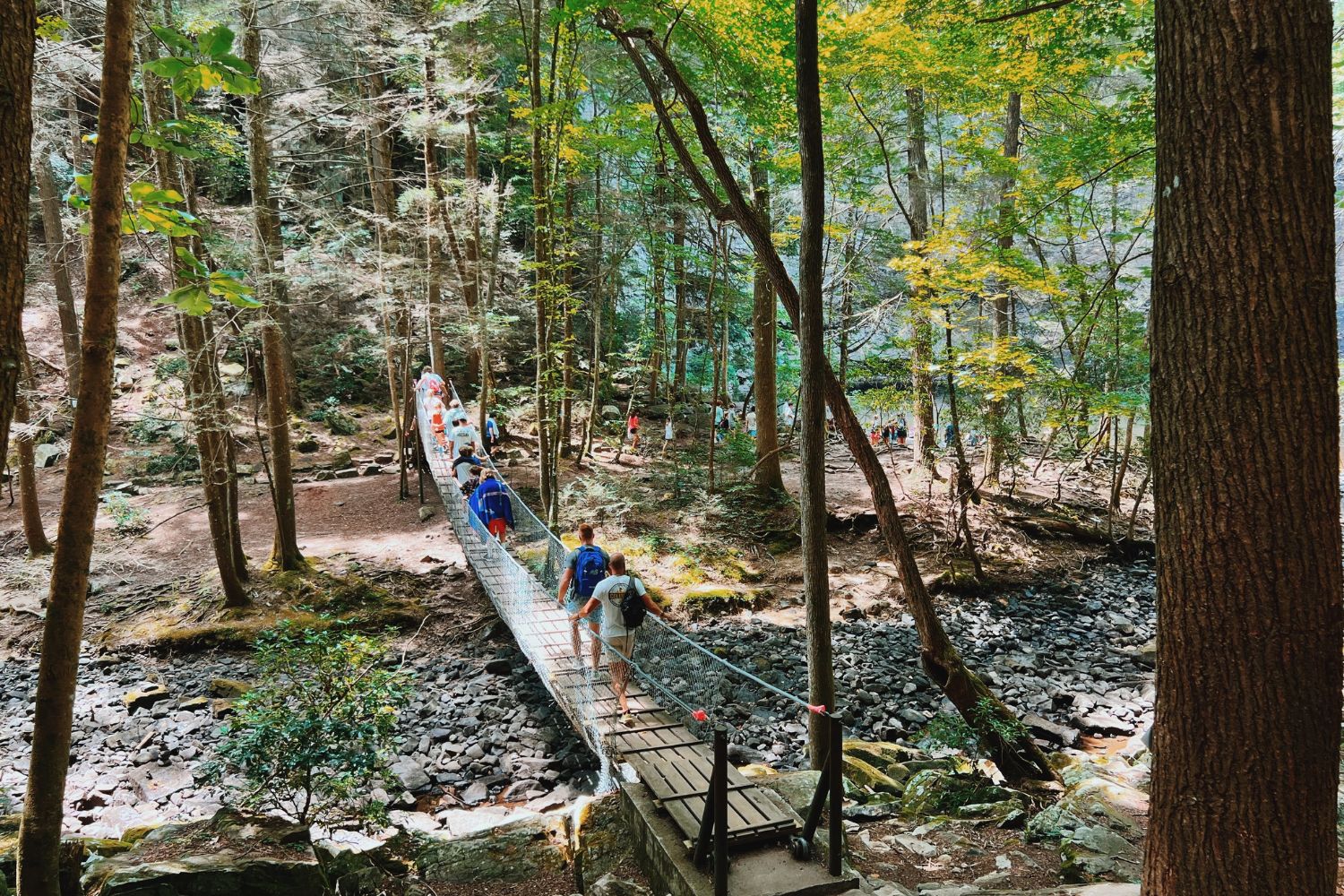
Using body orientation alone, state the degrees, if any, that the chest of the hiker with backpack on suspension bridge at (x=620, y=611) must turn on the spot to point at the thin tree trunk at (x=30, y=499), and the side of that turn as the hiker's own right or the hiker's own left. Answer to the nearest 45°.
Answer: approximately 45° to the hiker's own left

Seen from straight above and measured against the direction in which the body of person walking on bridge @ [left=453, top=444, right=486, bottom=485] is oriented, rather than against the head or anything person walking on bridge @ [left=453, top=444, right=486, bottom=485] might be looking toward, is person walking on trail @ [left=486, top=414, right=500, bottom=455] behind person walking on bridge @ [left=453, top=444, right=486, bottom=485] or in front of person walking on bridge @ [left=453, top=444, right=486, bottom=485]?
in front

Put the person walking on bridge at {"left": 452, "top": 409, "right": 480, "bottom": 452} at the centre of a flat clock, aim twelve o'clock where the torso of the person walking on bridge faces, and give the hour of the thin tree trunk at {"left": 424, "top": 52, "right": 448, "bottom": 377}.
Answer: The thin tree trunk is roughly at 12 o'clock from the person walking on bridge.

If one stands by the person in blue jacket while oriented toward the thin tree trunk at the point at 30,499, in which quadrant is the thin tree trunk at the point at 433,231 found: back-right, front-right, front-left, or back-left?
front-right

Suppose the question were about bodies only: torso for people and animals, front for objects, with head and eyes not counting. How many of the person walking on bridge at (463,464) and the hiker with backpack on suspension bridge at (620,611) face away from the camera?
2

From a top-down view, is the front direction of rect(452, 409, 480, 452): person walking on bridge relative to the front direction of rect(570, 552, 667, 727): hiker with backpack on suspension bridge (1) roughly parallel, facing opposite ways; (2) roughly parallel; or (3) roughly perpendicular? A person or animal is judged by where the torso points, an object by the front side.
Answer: roughly parallel

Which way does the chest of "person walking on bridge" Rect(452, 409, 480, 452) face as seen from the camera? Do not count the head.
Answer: away from the camera

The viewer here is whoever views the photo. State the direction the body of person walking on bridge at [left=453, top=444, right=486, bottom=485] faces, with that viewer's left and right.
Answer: facing away from the viewer

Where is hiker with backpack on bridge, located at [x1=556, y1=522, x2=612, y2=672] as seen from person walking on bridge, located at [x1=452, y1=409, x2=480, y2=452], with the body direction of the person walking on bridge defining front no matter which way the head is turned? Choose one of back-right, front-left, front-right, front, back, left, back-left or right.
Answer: back

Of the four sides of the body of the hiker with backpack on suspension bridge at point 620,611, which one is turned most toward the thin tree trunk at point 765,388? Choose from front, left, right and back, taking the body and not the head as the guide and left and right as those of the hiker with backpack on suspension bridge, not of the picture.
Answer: front

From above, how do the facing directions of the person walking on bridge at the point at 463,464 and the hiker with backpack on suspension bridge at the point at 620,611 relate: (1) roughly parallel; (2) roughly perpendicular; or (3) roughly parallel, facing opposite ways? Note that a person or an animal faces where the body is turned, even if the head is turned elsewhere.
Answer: roughly parallel

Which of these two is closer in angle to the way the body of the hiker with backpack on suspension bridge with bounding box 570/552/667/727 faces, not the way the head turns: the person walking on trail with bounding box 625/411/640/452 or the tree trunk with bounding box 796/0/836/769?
the person walking on trail

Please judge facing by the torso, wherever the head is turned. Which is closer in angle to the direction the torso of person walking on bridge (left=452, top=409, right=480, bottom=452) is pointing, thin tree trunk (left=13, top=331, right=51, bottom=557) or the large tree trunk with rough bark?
the thin tree trunk

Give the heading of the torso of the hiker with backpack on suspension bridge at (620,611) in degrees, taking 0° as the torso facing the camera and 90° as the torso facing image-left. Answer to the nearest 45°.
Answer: approximately 180°

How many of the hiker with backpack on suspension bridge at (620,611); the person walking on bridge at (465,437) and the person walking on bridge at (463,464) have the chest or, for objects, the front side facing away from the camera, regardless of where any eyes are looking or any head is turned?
3
